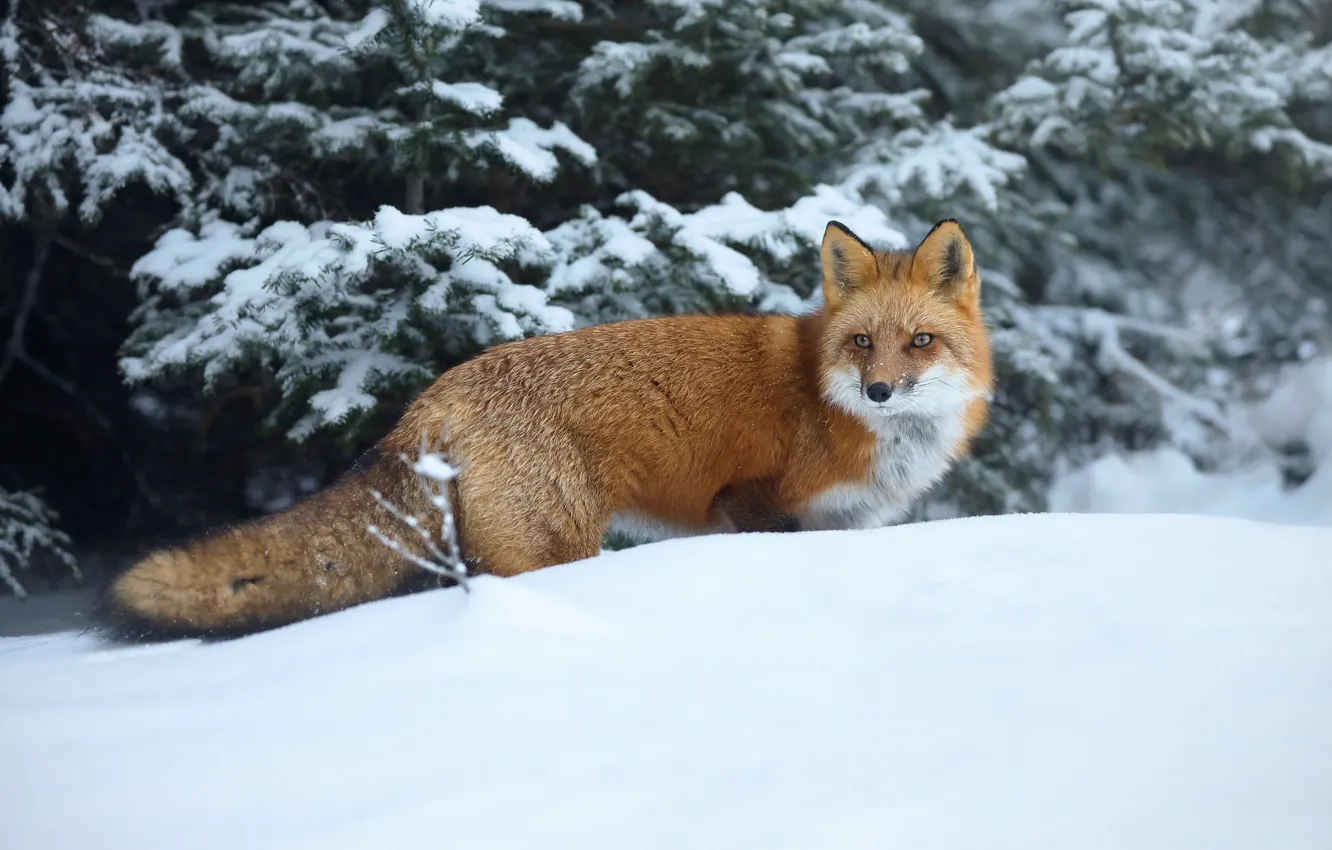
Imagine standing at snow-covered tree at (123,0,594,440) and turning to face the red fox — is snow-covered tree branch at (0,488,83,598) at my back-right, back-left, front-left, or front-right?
back-right

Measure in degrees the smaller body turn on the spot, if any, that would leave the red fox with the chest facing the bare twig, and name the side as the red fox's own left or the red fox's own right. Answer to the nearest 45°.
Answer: approximately 135° to the red fox's own left

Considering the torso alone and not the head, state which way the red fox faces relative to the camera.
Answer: to the viewer's right

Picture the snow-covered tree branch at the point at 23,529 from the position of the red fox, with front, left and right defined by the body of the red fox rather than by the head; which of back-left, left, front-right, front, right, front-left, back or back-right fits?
back-left
